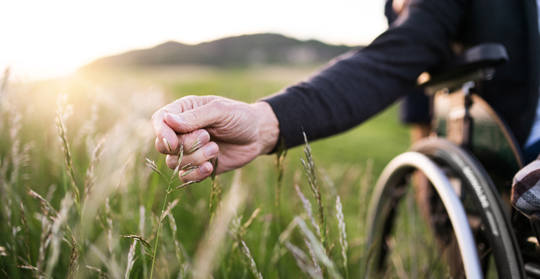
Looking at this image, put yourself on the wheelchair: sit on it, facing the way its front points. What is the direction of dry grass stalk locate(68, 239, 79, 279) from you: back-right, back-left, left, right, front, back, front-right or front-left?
right

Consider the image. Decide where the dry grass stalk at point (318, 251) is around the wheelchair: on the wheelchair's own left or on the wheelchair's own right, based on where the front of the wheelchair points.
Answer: on the wheelchair's own right

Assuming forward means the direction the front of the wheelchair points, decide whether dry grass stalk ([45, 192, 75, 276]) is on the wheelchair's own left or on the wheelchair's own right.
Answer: on the wheelchair's own right
